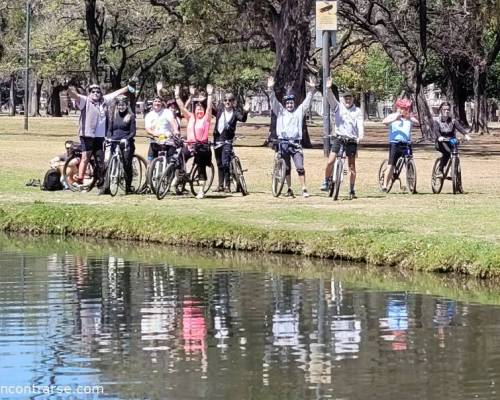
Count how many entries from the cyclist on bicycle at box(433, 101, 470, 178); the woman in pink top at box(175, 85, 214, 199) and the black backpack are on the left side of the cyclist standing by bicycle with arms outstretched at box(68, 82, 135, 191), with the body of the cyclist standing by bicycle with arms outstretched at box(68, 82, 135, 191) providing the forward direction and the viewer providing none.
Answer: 2

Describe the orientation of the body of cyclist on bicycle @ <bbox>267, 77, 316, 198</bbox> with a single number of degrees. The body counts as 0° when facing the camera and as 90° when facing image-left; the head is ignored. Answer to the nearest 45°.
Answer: approximately 0°

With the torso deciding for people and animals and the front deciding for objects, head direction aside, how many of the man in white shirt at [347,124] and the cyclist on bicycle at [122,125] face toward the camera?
2

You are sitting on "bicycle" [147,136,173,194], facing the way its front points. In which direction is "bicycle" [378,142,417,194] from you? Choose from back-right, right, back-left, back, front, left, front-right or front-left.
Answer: back-left

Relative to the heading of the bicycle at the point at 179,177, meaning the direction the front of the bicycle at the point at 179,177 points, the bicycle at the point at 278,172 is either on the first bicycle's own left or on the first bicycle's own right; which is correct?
on the first bicycle's own left

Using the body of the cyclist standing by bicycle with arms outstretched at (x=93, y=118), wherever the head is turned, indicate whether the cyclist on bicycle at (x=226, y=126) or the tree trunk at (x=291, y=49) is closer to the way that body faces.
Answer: the cyclist on bicycle

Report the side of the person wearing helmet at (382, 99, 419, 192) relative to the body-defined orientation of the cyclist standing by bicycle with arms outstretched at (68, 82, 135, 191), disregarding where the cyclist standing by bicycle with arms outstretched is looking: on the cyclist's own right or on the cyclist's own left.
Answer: on the cyclist's own left

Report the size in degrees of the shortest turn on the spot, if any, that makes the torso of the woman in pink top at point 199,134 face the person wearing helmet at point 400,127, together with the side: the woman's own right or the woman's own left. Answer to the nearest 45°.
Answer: approximately 90° to the woman's own left
